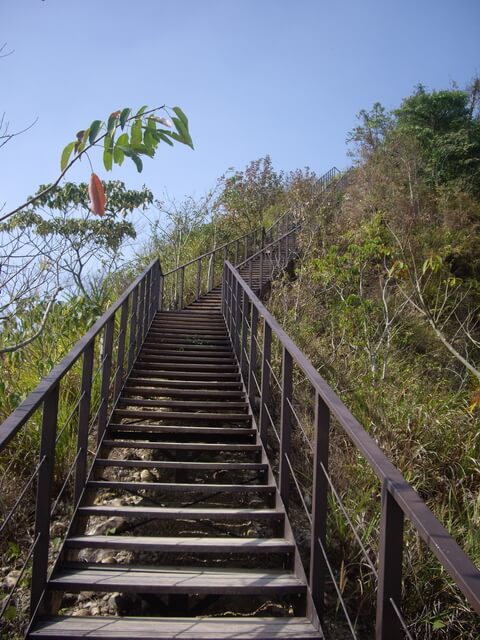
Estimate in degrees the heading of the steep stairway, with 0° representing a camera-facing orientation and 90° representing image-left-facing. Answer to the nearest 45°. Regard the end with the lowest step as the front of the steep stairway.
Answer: approximately 0°
